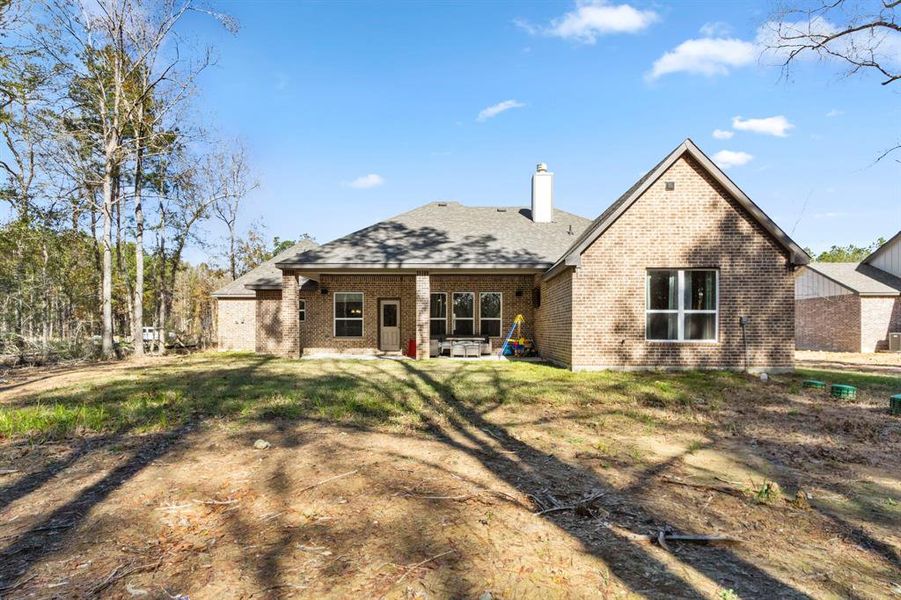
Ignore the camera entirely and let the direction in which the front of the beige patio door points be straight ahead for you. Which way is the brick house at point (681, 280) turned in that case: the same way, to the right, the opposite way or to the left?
the opposite way

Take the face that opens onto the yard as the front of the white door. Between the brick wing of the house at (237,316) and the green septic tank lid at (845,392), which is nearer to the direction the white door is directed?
the green septic tank lid

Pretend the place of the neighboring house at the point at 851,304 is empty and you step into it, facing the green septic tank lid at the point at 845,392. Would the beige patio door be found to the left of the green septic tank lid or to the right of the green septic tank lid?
right

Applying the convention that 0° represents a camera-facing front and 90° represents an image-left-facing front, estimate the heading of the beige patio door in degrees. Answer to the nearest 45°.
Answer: approximately 0°

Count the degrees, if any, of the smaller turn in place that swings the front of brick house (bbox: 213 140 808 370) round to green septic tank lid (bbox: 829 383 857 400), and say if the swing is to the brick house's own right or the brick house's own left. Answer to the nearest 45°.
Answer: approximately 135° to the brick house's own right

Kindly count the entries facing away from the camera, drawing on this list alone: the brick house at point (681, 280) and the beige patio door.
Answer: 1

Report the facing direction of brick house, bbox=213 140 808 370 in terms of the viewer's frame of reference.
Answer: facing away from the viewer

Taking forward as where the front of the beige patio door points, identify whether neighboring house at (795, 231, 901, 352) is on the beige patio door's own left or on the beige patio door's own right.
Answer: on the beige patio door's own left

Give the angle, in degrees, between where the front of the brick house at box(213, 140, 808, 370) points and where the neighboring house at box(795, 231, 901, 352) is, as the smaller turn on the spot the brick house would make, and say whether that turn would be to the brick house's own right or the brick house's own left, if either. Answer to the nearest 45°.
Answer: approximately 45° to the brick house's own right
